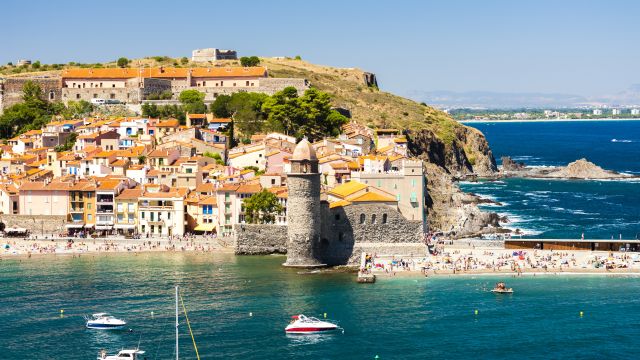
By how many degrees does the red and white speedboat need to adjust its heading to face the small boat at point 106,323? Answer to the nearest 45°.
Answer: approximately 180°

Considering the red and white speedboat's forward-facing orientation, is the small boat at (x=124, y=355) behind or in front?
behind

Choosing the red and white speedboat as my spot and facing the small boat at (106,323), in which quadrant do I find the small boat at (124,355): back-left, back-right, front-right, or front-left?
front-left

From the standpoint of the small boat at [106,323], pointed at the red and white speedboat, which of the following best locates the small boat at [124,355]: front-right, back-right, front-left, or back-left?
front-right

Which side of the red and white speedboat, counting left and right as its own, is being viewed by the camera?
right
